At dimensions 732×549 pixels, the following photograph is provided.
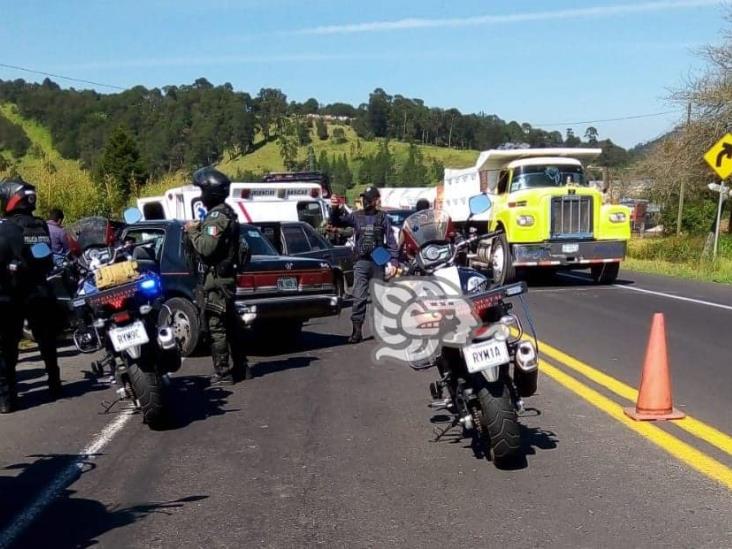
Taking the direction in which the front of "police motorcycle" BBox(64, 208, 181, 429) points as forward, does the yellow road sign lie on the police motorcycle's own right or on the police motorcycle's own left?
on the police motorcycle's own right

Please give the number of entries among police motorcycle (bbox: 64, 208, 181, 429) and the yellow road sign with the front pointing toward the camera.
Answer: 1

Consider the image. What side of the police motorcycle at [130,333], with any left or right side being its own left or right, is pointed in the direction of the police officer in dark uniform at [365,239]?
right

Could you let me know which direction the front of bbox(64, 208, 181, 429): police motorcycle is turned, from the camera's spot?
facing away from the viewer and to the left of the viewer

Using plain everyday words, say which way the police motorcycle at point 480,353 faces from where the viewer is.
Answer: facing away from the viewer and to the left of the viewer

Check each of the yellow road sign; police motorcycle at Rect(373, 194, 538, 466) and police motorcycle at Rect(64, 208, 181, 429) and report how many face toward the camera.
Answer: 1

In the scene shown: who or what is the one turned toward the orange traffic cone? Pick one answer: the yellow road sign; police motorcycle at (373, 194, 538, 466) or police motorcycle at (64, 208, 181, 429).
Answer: the yellow road sign

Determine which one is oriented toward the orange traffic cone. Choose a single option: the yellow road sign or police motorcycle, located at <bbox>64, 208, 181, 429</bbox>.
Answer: the yellow road sign

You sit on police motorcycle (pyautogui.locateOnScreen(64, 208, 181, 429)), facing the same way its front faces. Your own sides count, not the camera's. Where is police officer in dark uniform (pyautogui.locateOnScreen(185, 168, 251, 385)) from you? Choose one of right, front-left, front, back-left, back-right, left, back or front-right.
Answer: right

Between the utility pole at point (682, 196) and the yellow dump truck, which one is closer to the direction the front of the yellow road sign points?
the yellow dump truck

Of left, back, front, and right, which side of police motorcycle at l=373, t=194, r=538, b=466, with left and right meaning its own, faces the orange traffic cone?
right
